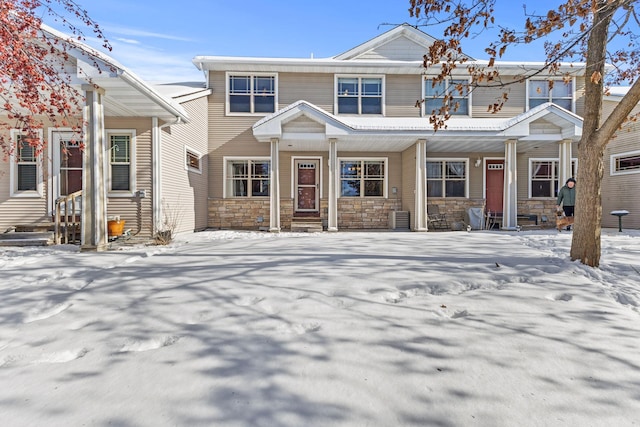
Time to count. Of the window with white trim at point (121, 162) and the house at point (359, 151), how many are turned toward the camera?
2

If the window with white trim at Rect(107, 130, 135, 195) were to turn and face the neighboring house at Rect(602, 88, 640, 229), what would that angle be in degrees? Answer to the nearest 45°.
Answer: approximately 90° to its left

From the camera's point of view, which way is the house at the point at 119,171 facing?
toward the camera

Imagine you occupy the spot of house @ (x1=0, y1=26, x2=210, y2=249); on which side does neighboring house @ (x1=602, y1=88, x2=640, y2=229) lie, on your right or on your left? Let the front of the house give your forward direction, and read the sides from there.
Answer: on your left

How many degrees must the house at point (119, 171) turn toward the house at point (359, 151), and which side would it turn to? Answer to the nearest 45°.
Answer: approximately 90° to its left

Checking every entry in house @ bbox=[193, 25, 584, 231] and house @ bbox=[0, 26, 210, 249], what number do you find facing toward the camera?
2

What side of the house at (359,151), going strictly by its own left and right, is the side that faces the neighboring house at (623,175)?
left

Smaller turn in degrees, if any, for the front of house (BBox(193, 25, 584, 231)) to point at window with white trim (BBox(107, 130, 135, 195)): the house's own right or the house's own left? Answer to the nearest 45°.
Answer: approximately 45° to the house's own right

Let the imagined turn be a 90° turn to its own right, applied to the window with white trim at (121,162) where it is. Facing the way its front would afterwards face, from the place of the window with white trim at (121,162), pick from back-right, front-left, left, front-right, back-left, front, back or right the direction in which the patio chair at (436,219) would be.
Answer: back

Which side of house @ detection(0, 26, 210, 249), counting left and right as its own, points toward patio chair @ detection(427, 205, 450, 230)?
left

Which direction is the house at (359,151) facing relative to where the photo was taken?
toward the camera
